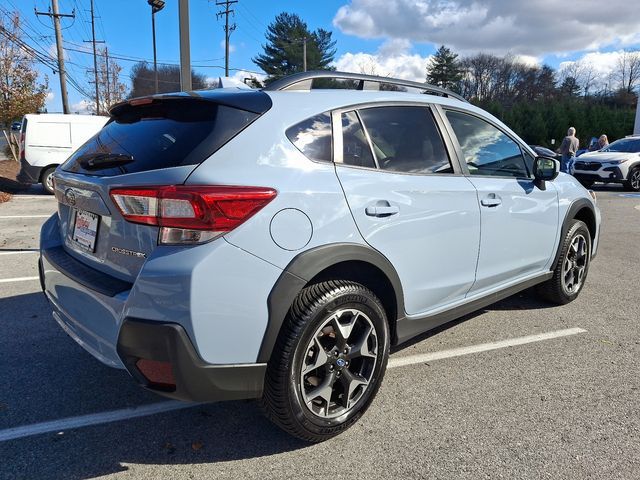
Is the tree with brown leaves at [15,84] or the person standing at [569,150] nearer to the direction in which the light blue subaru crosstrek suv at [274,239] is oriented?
the person standing

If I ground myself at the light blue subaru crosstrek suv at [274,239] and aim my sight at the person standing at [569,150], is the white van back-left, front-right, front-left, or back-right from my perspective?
front-left

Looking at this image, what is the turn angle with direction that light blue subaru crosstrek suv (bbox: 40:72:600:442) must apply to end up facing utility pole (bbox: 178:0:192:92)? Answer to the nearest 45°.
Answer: approximately 45° to its left

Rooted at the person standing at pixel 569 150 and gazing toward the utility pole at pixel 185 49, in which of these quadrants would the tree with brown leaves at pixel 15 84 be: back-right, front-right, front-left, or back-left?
front-right

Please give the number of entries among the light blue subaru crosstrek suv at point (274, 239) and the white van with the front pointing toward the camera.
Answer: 0

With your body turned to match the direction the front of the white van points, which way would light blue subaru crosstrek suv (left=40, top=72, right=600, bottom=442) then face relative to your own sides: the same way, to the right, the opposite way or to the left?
the same way

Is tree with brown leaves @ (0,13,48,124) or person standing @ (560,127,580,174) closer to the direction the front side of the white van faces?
the person standing

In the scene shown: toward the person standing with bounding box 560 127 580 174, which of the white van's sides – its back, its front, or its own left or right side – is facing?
front

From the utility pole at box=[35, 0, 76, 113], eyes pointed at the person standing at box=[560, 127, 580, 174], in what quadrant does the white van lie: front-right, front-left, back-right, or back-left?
front-right

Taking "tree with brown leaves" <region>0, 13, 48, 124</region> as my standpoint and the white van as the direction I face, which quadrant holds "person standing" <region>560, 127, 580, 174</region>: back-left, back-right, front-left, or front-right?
front-left

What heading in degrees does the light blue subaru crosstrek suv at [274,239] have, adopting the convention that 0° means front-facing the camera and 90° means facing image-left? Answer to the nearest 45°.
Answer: approximately 225°

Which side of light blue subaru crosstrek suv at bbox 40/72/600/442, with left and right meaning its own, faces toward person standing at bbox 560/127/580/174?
front

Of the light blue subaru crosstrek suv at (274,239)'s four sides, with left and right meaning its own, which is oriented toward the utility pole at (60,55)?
left
